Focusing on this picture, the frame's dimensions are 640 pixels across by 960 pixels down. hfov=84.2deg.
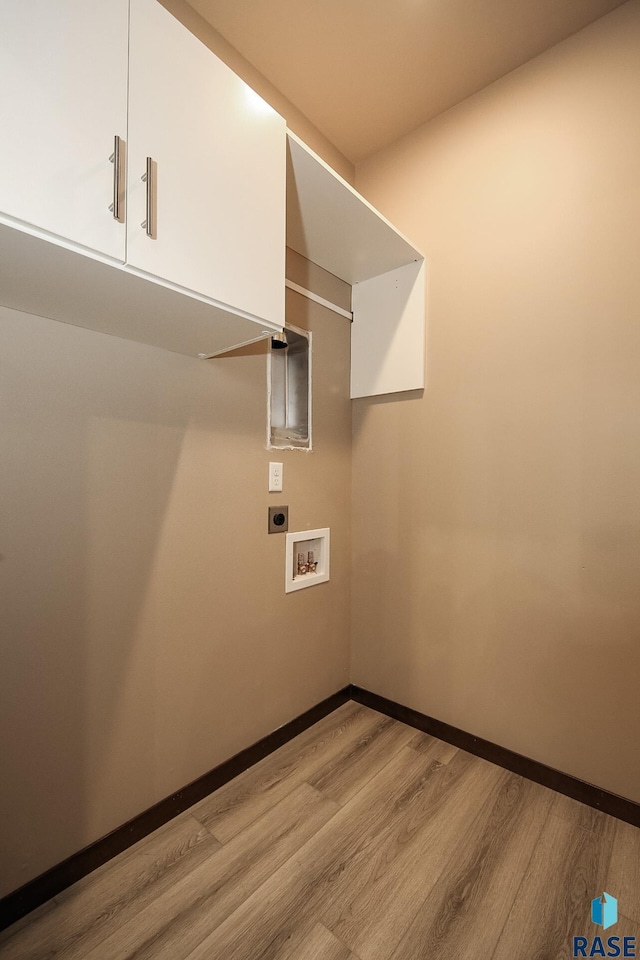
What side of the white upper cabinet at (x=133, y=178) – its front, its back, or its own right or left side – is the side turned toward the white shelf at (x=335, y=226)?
left

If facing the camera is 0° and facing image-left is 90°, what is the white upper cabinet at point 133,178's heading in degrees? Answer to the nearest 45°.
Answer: approximately 315°
